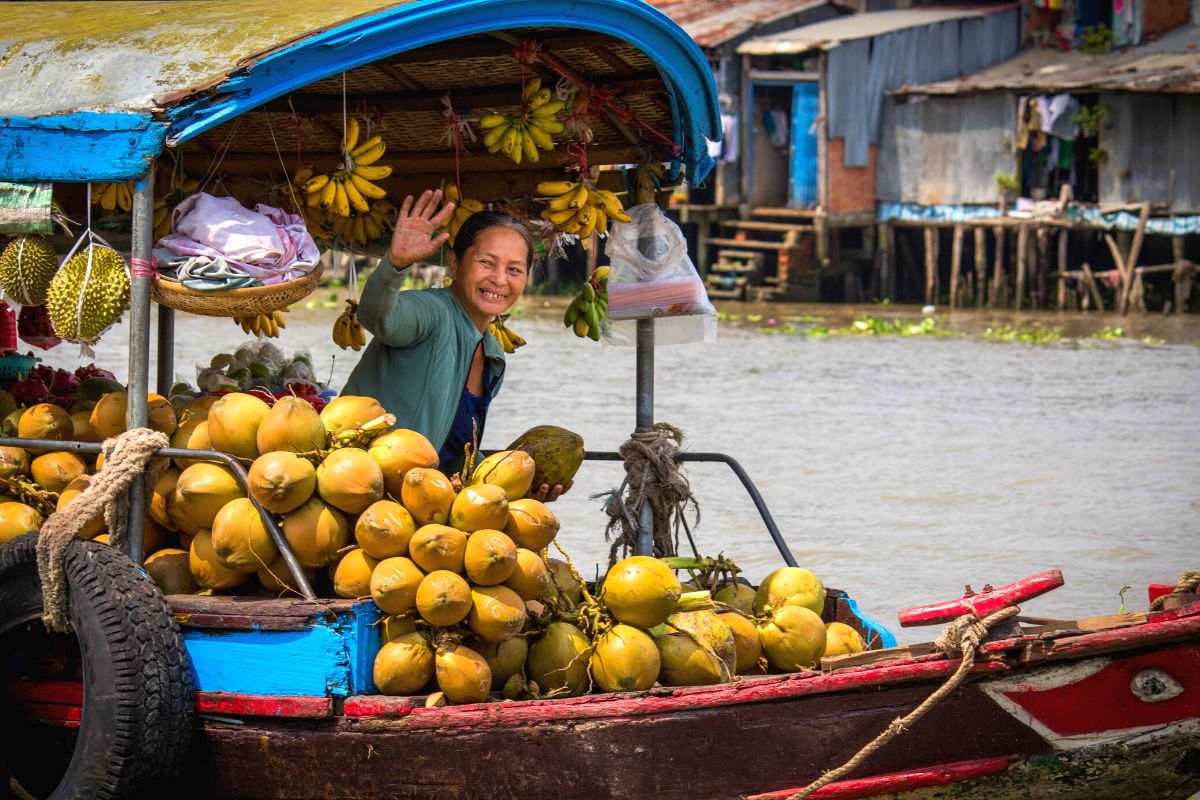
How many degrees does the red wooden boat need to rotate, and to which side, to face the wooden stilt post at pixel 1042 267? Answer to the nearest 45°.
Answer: approximately 90° to its left

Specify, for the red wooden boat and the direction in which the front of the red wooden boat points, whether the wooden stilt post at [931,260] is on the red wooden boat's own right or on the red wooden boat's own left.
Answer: on the red wooden boat's own left

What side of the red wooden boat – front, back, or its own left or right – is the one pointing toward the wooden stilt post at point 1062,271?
left

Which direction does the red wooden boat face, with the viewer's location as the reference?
facing to the right of the viewer
